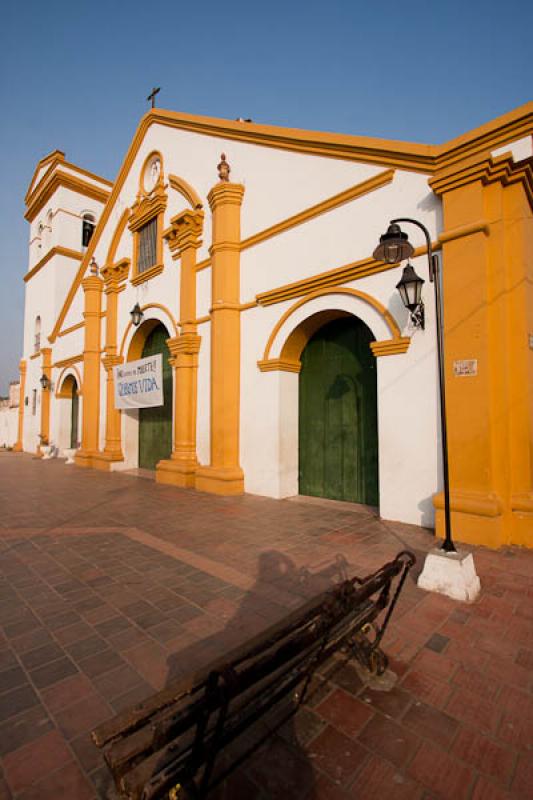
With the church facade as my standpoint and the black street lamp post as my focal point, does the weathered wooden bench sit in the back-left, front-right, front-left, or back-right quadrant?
front-right

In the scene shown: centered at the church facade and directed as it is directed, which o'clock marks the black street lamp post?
The black street lamp post is roughly at 10 o'clock from the church facade.

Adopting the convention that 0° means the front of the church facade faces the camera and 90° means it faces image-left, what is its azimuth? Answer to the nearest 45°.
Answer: approximately 45°

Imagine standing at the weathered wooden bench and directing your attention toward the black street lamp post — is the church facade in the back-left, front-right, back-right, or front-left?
front-left

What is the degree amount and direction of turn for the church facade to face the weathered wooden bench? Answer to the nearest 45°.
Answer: approximately 45° to its left
